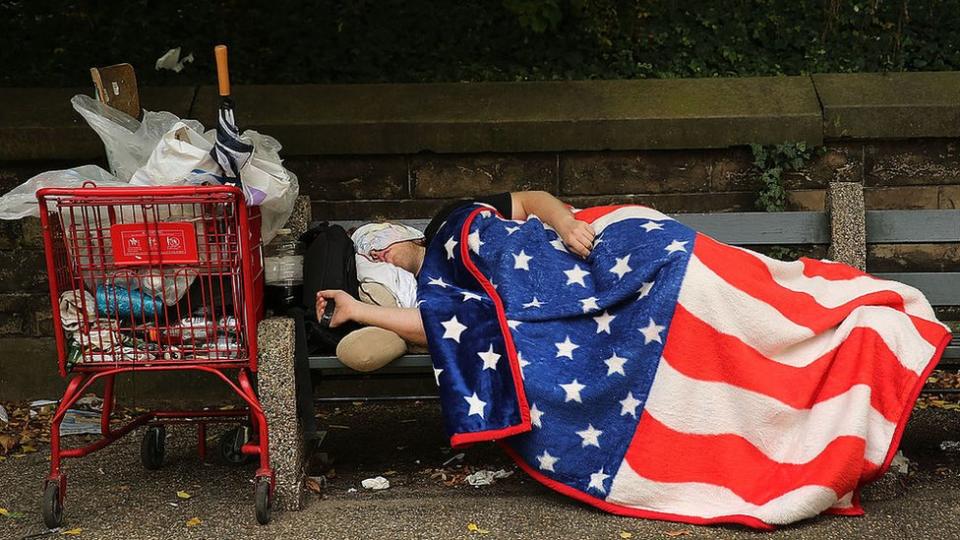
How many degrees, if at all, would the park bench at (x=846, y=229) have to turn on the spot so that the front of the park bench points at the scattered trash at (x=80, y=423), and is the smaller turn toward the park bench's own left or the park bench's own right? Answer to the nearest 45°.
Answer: approximately 90° to the park bench's own right

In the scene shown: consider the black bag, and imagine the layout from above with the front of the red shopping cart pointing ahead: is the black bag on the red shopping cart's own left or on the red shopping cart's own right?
on the red shopping cart's own right

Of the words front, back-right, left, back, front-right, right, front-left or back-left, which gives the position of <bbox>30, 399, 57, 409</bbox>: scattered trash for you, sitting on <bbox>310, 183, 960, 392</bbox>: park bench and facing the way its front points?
right

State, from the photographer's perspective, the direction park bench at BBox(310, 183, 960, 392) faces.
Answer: facing the viewer

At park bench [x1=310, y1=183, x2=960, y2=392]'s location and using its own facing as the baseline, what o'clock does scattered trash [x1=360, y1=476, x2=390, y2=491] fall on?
The scattered trash is roughly at 2 o'clock from the park bench.
